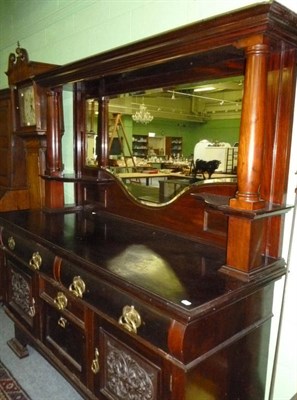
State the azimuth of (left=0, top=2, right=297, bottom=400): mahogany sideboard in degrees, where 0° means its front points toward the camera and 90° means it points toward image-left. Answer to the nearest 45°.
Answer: approximately 45°
